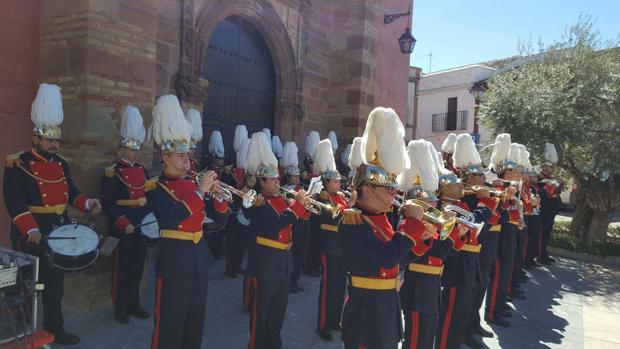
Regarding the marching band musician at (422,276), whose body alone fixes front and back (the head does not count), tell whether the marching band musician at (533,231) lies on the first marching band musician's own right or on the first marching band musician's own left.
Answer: on the first marching band musician's own left

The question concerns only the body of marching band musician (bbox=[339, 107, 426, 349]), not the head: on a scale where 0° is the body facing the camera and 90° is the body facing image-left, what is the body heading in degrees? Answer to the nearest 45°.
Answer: approximately 315°

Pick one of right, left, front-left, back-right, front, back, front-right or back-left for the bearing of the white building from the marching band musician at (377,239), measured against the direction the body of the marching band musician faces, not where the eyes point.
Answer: back-left

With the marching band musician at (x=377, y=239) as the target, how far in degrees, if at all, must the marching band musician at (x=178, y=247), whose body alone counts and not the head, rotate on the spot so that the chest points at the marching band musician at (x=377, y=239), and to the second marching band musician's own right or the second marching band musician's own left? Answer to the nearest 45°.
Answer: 0° — they already face them

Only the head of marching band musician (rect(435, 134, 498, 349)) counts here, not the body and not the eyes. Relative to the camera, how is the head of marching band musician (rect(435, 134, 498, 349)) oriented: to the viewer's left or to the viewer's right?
to the viewer's right

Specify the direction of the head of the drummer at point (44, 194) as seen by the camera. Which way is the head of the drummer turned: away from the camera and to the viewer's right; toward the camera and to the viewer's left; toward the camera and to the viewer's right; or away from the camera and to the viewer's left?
toward the camera and to the viewer's right

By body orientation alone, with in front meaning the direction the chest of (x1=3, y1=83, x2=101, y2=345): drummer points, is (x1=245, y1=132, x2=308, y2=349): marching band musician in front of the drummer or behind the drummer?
in front

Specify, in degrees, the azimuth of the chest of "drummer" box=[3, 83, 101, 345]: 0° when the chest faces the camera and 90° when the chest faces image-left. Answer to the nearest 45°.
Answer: approximately 315°

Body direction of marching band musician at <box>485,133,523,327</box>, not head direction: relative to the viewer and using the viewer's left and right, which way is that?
facing the viewer and to the right of the viewer

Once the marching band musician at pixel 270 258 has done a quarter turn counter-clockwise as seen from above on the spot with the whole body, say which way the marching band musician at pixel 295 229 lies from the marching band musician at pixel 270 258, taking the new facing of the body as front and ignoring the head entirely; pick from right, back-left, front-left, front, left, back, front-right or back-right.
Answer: front-left

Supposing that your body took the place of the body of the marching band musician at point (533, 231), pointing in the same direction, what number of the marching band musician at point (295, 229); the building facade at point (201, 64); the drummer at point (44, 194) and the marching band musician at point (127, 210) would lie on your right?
4

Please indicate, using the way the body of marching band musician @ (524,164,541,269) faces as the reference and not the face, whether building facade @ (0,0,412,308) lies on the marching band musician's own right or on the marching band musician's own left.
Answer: on the marching band musician's own right
